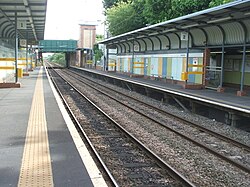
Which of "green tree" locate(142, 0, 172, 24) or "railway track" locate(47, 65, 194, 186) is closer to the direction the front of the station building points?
the railway track

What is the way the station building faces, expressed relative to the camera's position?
facing the viewer and to the left of the viewer

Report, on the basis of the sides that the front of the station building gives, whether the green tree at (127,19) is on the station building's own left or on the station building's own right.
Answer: on the station building's own right

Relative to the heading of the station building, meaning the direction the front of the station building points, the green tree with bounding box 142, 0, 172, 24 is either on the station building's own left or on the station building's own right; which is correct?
on the station building's own right

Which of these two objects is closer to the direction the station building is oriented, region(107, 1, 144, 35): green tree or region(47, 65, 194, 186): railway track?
the railway track

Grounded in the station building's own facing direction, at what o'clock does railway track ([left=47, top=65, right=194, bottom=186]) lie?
The railway track is roughly at 11 o'clock from the station building.

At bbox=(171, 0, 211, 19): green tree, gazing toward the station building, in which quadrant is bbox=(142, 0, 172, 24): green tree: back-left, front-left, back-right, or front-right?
back-right
